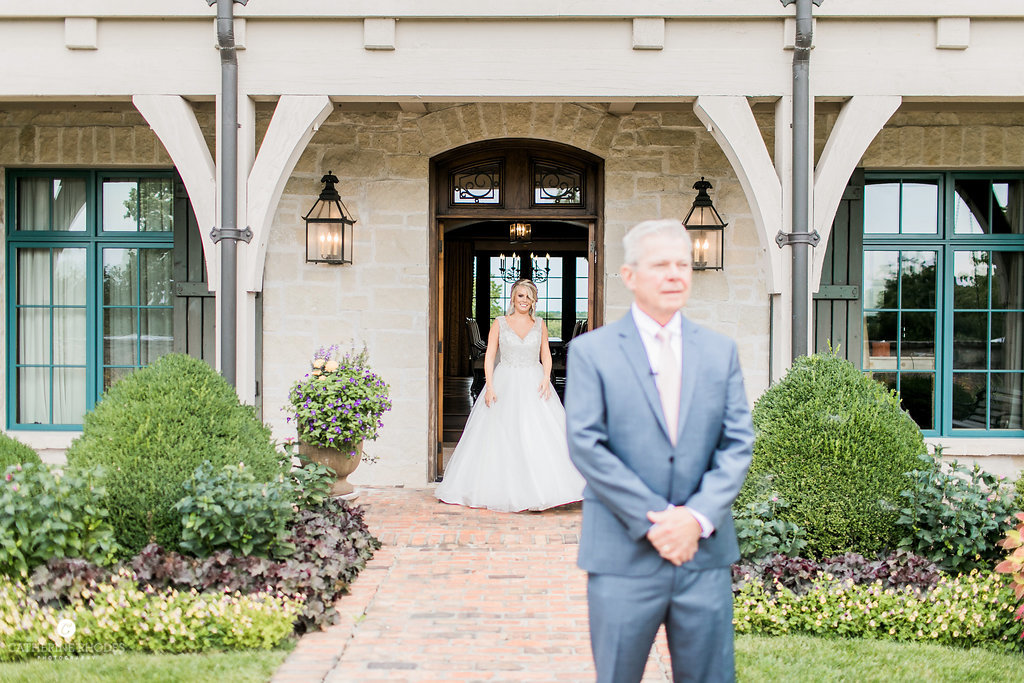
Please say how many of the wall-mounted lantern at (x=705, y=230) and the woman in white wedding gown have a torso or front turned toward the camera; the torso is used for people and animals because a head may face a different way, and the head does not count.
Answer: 2

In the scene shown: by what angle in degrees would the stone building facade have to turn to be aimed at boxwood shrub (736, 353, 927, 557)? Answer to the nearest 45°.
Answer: approximately 45° to its left

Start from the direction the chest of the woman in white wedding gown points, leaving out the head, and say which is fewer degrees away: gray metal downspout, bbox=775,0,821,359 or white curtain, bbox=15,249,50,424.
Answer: the gray metal downspout

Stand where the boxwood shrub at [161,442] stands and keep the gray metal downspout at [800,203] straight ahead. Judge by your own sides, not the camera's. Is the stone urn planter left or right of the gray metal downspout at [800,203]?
left

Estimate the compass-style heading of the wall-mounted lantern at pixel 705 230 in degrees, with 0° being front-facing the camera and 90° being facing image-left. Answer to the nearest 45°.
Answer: approximately 0°

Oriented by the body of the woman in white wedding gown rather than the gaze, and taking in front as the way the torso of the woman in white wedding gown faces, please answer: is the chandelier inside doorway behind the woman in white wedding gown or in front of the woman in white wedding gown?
behind

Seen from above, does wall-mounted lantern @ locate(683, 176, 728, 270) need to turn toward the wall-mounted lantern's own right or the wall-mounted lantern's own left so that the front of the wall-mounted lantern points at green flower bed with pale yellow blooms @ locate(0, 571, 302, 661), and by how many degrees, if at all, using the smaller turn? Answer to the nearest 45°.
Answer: approximately 45° to the wall-mounted lantern's own right

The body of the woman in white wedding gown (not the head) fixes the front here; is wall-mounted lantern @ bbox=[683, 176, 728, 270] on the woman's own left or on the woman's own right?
on the woman's own left
